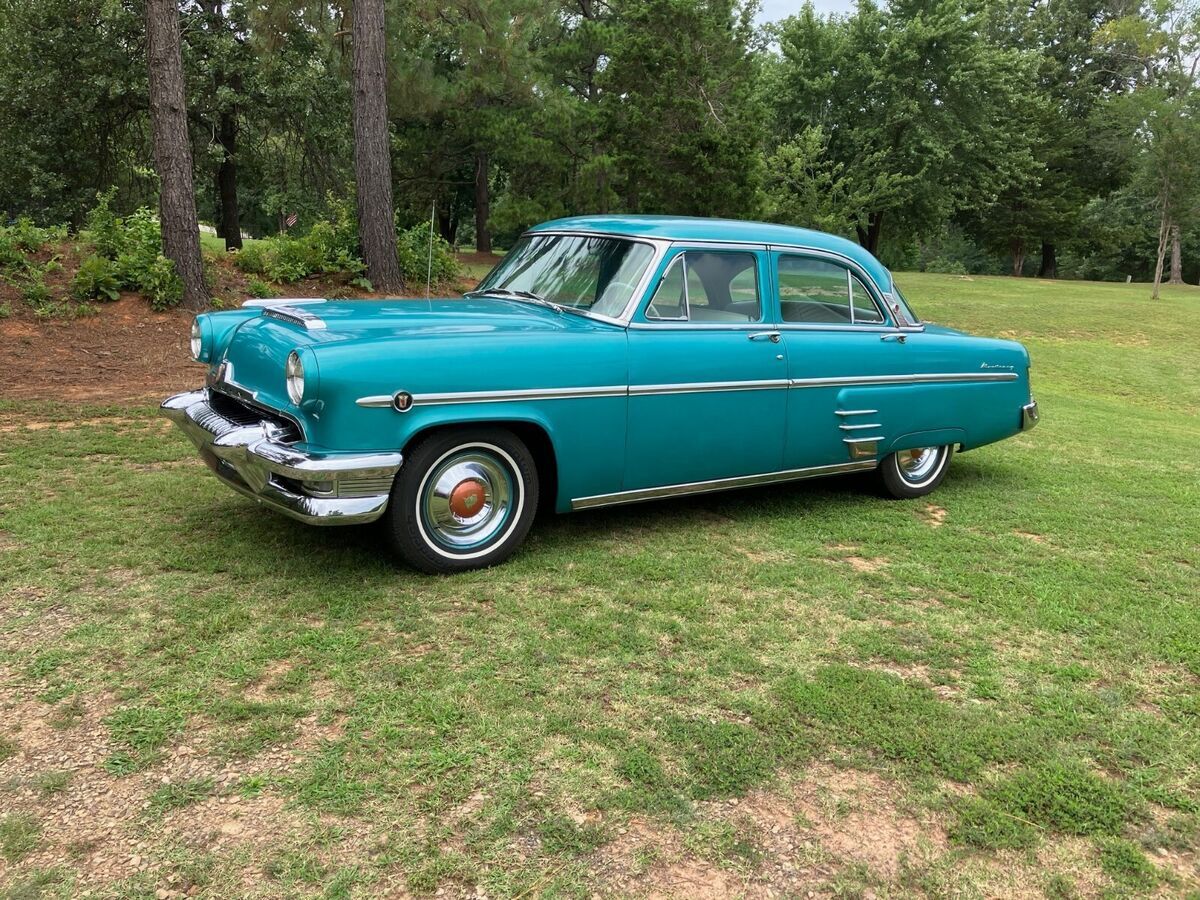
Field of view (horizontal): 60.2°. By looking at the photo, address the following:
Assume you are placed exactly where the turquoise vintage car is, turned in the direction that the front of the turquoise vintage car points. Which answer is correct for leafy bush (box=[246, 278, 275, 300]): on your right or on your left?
on your right

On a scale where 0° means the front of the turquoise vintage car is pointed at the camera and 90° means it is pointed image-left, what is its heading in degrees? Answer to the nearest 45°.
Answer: approximately 45°

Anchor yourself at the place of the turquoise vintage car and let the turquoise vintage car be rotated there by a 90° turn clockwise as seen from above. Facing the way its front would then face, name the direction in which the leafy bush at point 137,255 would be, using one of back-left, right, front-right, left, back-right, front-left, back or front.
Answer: front

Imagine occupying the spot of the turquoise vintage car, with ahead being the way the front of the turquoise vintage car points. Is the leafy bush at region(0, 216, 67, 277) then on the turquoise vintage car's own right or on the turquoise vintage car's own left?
on the turquoise vintage car's own right

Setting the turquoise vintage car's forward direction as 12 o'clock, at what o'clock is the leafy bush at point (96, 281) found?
The leafy bush is roughly at 3 o'clock from the turquoise vintage car.

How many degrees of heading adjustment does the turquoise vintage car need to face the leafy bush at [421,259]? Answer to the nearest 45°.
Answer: approximately 135° to its right

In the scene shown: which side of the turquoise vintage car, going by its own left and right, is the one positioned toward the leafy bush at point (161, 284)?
right

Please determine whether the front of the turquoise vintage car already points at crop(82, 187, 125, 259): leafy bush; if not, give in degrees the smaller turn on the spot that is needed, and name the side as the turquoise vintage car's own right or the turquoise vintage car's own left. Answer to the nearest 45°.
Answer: approximately 90° to the turquoise vintage car's own right
